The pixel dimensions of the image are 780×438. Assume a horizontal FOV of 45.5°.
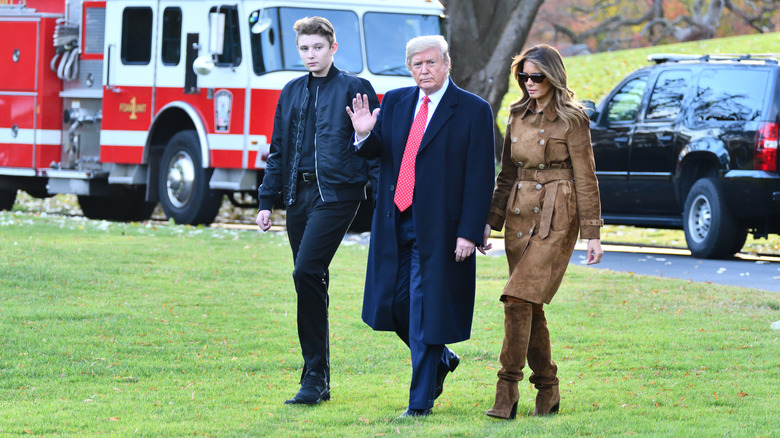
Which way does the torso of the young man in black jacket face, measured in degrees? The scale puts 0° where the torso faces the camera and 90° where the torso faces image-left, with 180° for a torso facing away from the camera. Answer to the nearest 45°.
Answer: approximately 45°

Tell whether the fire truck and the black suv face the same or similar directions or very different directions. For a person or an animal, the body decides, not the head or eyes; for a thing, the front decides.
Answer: very different directions

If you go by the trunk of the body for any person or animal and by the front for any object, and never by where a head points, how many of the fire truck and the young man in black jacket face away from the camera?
0

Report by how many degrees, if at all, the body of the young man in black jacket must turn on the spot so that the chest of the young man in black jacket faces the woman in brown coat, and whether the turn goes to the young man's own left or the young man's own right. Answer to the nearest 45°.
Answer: approximately 90° to the young man's own left

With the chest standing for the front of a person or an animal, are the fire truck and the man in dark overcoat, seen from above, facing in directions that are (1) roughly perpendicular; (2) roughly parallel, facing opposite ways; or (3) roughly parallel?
roughly perpendicular

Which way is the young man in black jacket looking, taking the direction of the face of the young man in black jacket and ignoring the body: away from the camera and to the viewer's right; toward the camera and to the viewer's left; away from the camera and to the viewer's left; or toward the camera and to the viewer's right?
toward the camera and to the viewer's left

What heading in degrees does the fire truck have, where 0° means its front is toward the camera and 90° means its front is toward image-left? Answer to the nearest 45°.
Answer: approximately 315°

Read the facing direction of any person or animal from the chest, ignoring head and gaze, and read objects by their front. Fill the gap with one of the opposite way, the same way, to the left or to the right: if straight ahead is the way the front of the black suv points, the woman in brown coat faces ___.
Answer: to the left

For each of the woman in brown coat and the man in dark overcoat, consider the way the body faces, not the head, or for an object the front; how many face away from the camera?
0

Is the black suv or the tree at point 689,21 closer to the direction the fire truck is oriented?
the black suv

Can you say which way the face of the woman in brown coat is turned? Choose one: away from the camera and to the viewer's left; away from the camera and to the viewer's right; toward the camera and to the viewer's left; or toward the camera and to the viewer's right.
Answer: toward the camera and to the viewer's left

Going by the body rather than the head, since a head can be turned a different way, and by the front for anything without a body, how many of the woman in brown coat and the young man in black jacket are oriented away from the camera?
0

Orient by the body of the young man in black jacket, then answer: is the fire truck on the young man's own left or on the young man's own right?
on the young man's own right

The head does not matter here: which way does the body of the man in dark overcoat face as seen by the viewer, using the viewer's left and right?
facing the viewer and to the left of the viewer

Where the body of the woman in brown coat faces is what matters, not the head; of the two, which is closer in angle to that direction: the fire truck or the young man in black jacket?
the young man in black jacket
